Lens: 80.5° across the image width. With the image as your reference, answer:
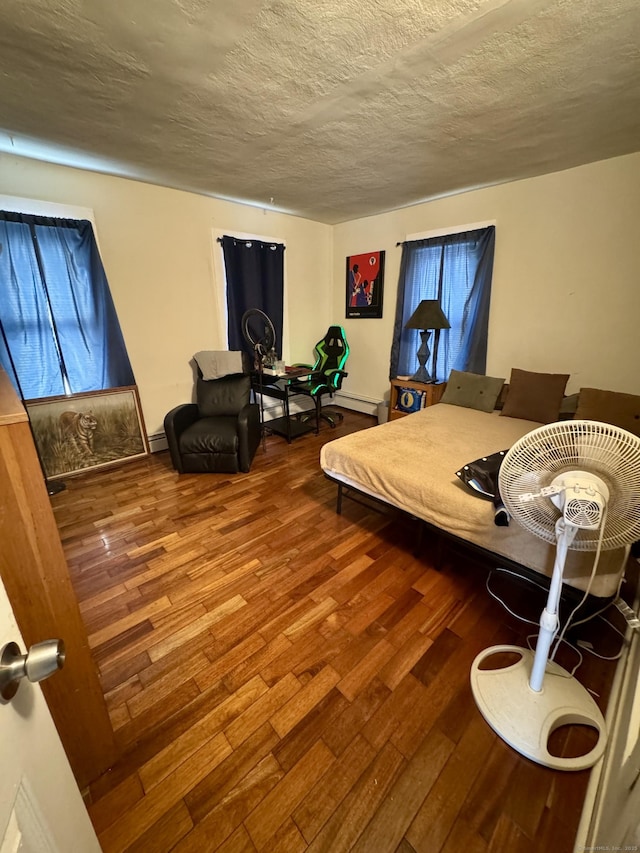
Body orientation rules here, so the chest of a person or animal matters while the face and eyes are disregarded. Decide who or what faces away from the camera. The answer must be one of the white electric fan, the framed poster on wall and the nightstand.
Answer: the white electric fan

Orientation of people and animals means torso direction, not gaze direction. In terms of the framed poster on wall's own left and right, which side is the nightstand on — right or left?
on its left

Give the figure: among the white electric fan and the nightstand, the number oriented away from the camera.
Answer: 1

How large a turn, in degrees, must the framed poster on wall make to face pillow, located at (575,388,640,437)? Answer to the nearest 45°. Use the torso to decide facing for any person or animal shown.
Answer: approximately 90° to its left

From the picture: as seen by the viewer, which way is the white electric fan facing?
away from the camera

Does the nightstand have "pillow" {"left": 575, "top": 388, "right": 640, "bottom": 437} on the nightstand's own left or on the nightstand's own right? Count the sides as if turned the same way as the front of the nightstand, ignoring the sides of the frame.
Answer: on the nightstand's own left

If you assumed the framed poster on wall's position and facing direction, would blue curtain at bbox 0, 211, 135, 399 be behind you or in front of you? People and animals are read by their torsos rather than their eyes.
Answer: in front

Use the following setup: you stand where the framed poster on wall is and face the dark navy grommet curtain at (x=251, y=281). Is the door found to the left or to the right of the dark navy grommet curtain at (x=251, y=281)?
left

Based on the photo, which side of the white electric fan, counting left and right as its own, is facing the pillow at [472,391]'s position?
front

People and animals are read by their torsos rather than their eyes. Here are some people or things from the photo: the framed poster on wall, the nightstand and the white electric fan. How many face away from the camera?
1

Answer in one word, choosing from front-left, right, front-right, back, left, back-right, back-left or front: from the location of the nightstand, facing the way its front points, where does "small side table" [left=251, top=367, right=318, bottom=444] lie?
front-right
